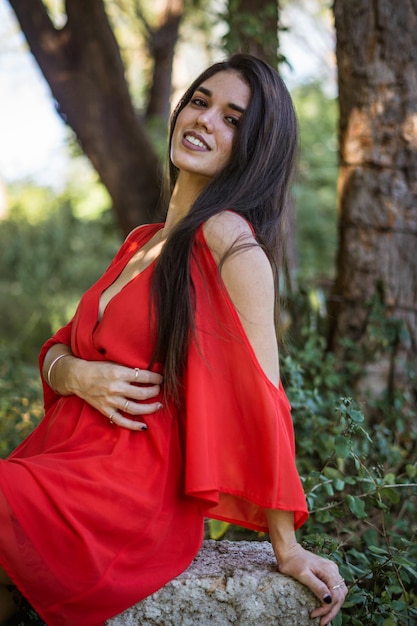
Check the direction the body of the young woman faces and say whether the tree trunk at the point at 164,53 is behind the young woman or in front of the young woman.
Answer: behind

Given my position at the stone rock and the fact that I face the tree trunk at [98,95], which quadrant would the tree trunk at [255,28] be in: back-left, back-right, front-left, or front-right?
front-right

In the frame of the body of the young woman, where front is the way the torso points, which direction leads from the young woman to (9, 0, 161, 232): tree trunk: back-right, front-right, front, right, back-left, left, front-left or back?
back-right

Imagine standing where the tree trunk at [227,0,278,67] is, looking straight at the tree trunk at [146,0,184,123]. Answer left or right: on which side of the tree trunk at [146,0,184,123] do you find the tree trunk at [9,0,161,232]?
left

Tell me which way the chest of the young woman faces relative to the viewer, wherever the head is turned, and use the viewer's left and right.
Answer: facing the viewer and to the left of the viewer

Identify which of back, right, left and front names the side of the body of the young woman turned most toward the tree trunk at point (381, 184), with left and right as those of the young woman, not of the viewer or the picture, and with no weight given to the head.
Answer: back

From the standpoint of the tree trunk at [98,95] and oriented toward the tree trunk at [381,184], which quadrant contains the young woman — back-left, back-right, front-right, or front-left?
front-right

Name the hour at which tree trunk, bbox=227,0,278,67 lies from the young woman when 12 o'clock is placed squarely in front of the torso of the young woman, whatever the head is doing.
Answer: The tree trunk is roughly at 5 o'clock from the young woman.
